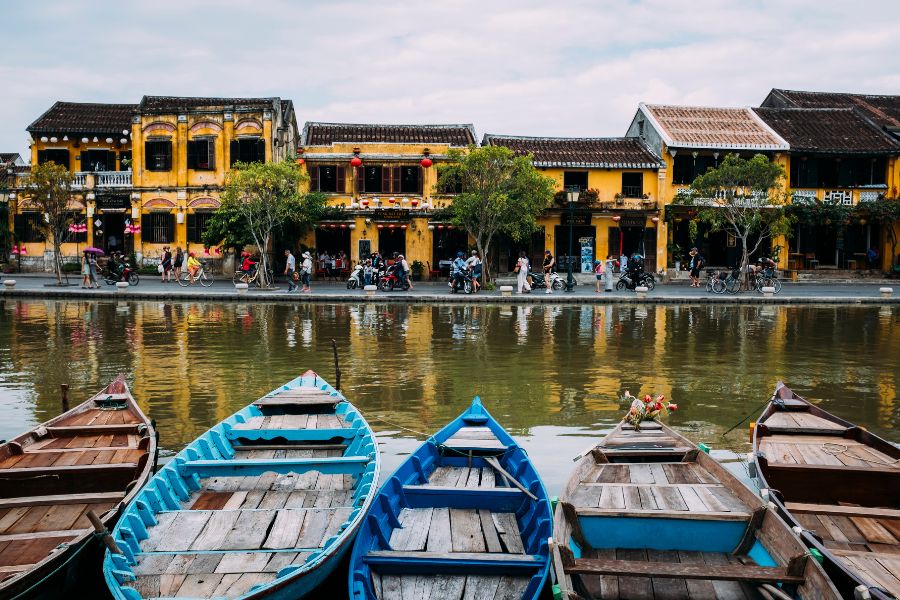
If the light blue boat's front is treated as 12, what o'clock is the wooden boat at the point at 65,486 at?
The wooden boat is roughly at 9 o'clock from the light blue boat.

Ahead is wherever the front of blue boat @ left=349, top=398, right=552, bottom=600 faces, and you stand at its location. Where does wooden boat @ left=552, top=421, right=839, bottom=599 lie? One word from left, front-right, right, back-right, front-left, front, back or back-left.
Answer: right

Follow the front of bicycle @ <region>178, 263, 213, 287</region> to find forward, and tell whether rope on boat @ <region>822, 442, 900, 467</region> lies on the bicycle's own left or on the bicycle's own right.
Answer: on the bicycle's own right

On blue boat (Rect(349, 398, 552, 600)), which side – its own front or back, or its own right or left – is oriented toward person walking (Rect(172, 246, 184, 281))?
front

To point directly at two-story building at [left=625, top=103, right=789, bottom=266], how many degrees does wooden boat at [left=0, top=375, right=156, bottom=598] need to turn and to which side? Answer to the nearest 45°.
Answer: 0° — it already faces it

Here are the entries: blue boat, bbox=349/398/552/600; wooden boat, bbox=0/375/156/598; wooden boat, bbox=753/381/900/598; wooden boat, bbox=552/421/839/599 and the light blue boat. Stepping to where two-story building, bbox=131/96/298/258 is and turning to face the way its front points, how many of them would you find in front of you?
5

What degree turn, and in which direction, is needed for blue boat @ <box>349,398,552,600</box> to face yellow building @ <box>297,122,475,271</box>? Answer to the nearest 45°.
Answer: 0° — it already faces it

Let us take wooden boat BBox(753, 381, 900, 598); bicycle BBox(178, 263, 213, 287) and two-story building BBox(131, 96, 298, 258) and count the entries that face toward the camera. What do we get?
1

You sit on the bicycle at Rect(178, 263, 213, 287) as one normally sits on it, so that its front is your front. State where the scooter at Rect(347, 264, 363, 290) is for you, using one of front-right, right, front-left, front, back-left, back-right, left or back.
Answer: front-right

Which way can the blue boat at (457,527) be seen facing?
away from the camera

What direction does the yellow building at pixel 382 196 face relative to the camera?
toward the camera

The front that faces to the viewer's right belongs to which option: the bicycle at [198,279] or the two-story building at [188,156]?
the bicycle

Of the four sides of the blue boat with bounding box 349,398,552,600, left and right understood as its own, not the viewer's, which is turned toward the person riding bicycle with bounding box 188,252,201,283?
front

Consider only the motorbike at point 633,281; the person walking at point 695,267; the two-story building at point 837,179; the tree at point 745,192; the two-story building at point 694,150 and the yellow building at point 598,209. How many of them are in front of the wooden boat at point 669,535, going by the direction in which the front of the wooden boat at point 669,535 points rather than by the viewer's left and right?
6

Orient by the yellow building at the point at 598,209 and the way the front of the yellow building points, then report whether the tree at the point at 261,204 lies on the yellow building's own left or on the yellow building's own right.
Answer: on the yellow building's own right

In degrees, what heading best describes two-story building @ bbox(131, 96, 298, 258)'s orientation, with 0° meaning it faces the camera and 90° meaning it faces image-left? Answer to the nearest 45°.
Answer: approximately 0°

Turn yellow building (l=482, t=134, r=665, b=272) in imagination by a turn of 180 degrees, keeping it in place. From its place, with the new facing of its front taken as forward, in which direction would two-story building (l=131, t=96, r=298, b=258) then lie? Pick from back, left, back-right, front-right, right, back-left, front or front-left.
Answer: left

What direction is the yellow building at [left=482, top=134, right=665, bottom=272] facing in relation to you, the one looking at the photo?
facing the viewer

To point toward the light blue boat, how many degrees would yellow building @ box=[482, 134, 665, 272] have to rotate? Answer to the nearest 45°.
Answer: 0° — it already faces it

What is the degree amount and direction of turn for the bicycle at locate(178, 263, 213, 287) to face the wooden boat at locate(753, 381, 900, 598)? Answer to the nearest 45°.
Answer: approximately 90° to its right
